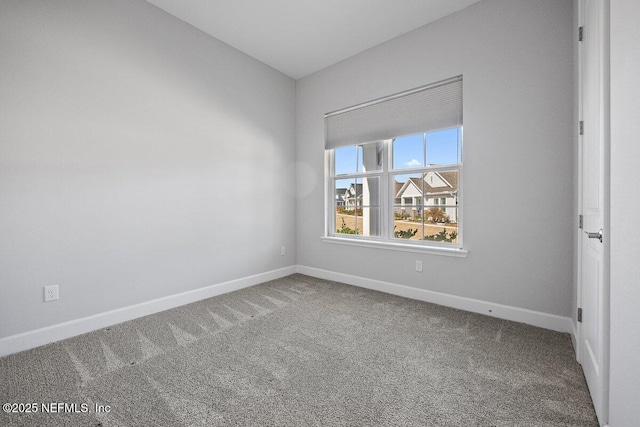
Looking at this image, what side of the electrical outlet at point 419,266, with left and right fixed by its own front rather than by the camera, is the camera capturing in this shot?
front

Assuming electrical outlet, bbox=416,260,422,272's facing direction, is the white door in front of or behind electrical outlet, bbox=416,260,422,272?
in front
